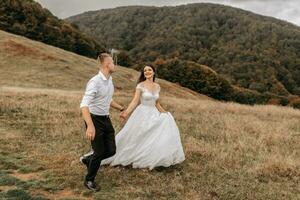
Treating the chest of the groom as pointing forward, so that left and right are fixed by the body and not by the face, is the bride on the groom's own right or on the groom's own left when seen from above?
on the groom's own left

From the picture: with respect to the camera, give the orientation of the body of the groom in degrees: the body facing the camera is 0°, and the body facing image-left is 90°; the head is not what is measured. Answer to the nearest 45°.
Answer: approximately 315°

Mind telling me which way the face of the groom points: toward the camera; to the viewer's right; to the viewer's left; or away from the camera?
to the viewer's right
